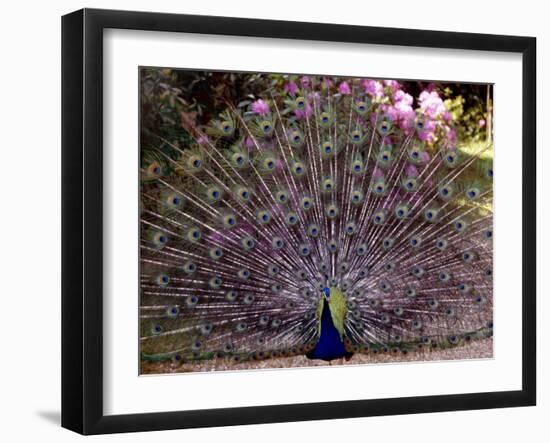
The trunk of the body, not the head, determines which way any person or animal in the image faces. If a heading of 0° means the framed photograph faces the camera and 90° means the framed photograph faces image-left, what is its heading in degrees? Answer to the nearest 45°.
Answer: approximately 315°
